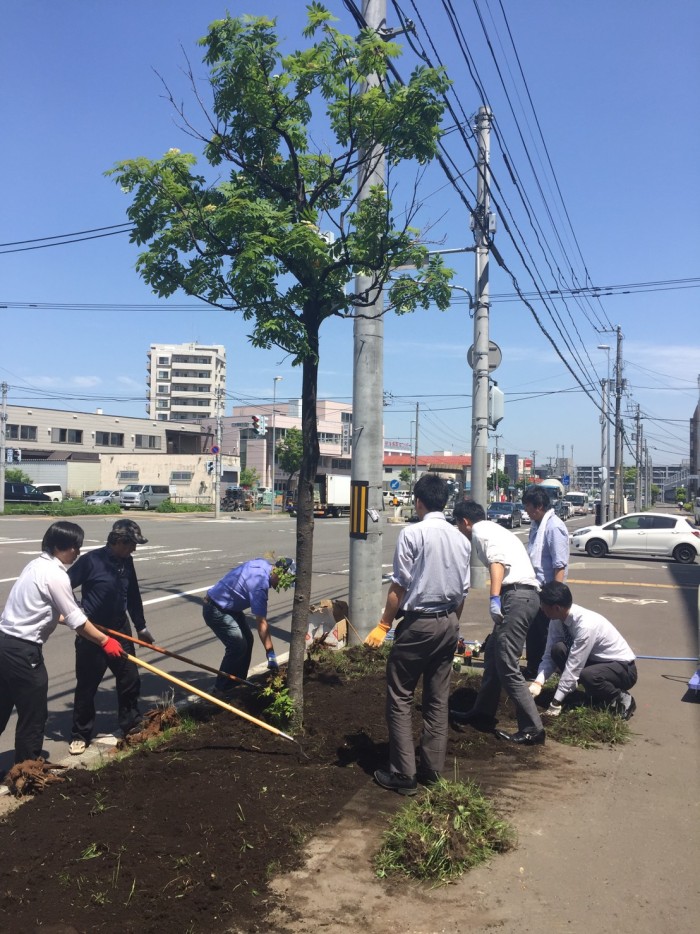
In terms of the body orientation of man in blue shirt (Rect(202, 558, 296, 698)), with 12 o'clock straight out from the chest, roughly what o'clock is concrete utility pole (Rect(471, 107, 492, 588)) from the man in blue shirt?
The concrete utility pole is roughly at 10 o'clock from the man in blue shirt.

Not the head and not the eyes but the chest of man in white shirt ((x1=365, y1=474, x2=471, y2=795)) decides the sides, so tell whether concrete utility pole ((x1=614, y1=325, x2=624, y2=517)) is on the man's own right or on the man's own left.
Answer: on the man's own right

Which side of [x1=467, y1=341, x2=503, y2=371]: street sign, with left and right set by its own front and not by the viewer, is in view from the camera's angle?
back

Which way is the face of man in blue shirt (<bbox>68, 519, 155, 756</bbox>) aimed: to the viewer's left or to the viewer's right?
to the viewer's right

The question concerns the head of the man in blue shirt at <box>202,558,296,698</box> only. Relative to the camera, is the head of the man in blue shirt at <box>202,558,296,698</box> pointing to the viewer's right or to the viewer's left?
to the viewer's right

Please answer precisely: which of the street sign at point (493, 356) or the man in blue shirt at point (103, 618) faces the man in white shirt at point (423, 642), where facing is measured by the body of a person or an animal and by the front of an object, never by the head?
the man in blue shirt

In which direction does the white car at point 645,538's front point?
to the viewer's left

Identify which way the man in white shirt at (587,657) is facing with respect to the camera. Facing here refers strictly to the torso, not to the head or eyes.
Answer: to the viewer's left

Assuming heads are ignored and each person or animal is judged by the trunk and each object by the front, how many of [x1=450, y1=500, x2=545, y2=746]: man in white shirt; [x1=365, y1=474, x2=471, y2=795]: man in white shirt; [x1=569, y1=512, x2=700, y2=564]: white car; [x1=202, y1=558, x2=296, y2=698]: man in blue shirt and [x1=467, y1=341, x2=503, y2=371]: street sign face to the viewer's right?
1

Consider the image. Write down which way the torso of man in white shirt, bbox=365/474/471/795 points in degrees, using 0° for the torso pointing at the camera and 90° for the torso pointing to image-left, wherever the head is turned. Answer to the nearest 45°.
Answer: approximately 135°

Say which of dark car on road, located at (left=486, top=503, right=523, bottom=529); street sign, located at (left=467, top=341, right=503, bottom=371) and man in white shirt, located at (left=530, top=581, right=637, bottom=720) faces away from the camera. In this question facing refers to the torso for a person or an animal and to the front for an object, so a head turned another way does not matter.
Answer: the street sign

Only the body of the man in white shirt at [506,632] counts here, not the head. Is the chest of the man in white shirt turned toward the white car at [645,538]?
no

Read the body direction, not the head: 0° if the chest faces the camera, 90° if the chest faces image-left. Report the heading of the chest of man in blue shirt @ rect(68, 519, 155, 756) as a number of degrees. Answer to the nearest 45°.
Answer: approximately 315°

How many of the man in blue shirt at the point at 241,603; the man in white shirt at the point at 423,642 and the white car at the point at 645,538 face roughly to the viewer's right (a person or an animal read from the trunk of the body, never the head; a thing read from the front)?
1

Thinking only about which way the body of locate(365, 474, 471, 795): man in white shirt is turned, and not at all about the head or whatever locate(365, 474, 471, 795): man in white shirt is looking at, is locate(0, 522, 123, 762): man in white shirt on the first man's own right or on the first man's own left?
on the first man's own left
